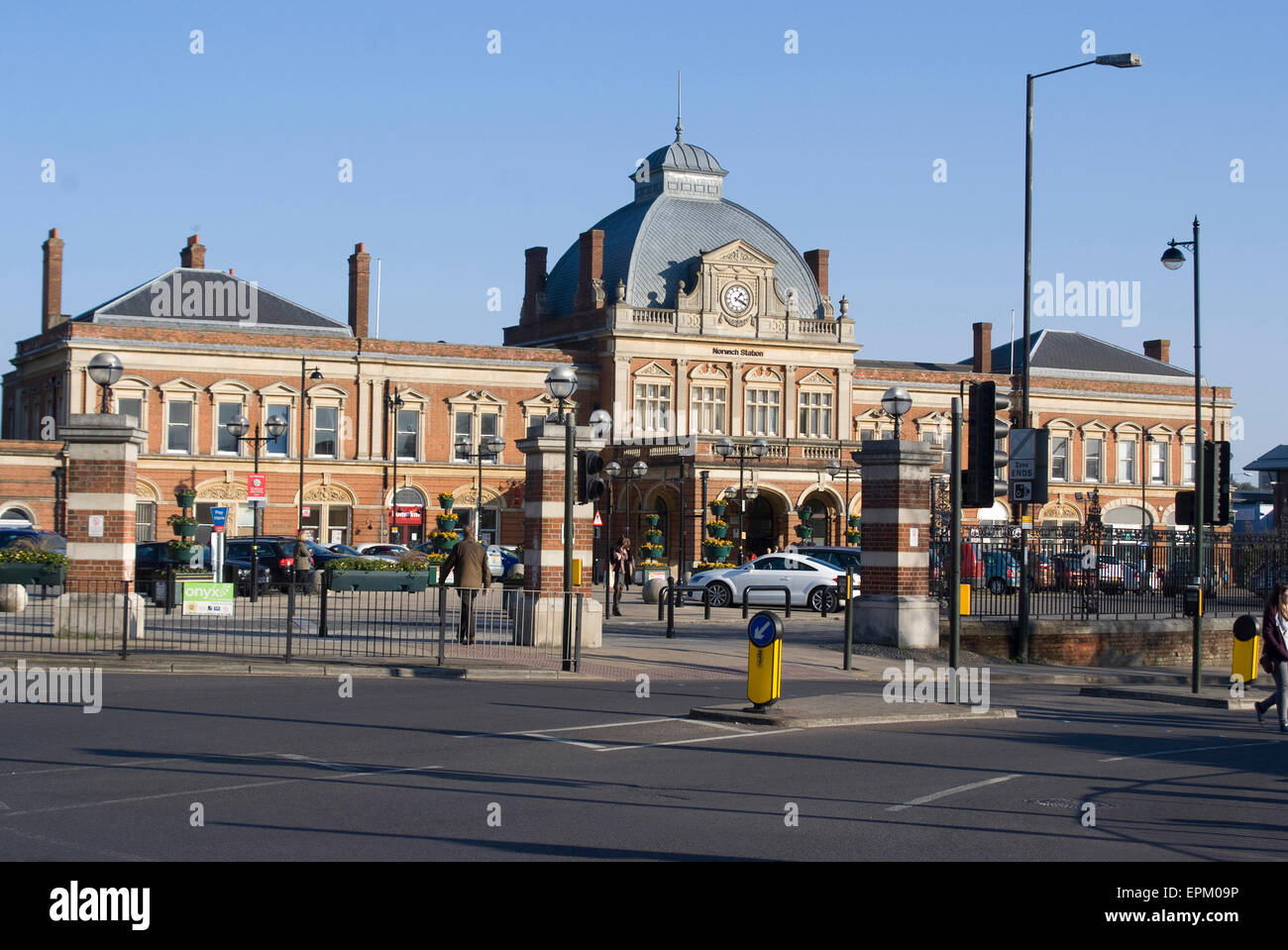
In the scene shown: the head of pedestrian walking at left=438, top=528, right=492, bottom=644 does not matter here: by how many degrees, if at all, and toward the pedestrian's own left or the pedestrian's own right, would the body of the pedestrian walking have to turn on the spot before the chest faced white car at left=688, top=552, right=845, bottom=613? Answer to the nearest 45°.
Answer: approximately 45° to the pedestrian's own right

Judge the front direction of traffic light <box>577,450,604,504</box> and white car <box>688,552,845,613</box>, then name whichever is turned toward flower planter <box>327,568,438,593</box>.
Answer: the white car

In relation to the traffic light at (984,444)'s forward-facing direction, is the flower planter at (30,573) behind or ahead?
behind

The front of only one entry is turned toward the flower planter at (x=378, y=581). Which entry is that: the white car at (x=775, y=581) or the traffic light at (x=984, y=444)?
the white car

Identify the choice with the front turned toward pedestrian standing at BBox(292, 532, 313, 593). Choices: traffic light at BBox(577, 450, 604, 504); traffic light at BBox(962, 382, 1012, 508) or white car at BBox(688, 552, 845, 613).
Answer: the white car

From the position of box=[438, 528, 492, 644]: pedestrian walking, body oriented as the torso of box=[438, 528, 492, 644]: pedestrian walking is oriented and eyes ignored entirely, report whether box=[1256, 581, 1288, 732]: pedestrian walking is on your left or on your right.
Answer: on your right

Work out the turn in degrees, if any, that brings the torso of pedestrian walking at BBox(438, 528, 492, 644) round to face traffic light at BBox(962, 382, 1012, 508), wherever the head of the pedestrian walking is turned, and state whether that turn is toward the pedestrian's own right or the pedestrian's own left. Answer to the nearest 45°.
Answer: approximately 135° to the pedestrian's own right

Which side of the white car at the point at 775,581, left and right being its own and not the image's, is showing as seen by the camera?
left

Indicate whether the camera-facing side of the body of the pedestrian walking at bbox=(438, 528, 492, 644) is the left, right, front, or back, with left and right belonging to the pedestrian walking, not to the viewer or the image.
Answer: back
